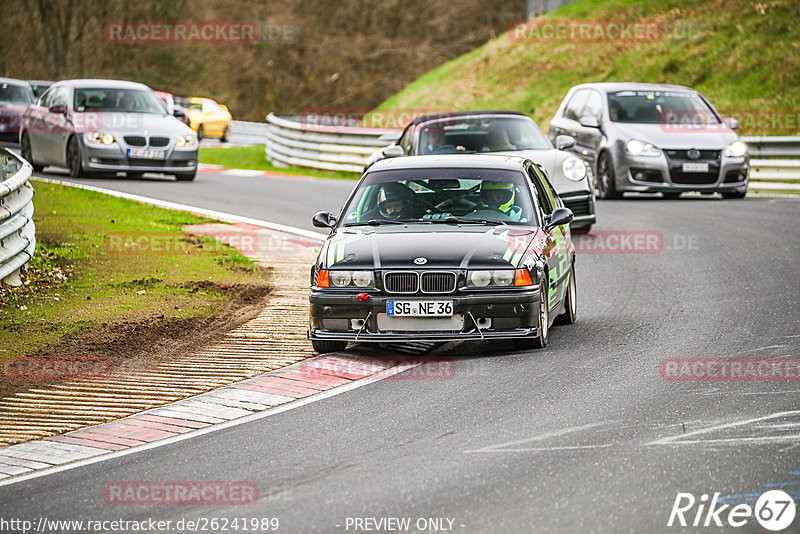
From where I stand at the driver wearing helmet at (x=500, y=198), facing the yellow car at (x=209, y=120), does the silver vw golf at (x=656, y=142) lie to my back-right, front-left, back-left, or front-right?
front-right

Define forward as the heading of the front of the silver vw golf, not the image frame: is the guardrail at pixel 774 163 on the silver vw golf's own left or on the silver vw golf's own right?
on the silver vw golf's own left

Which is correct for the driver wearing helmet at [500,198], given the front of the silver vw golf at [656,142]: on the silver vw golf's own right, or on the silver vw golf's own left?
on the silver vw golf's own right

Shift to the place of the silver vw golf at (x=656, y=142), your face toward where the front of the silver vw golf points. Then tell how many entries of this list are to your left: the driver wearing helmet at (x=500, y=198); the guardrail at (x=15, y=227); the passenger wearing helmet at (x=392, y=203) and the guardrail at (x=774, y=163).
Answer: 1

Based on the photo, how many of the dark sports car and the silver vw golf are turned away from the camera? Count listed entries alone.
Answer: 0

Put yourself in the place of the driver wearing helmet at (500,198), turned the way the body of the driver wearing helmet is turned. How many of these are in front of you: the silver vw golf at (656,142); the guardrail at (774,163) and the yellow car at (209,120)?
0

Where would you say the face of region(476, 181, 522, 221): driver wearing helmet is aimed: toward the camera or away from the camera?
toward the camera

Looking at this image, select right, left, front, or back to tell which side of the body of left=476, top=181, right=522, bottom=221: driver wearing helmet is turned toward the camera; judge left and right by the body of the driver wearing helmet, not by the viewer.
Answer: front

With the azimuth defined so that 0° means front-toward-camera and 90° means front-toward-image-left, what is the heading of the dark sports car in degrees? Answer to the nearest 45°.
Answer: approximately 0°

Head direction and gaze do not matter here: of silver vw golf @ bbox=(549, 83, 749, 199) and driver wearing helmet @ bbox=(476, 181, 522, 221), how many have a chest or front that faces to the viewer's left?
0

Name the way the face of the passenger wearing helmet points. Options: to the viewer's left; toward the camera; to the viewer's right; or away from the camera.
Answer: toward the camera

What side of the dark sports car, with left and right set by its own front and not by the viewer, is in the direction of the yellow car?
back

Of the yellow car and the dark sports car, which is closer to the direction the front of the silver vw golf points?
the dark sports car

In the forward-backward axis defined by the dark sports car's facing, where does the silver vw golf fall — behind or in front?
behind

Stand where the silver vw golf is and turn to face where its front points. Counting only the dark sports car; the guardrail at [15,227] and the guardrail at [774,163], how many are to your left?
1

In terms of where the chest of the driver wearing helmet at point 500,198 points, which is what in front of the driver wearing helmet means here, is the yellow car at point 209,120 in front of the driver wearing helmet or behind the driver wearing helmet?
behind

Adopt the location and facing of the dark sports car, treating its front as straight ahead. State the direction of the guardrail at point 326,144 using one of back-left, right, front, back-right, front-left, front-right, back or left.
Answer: back
